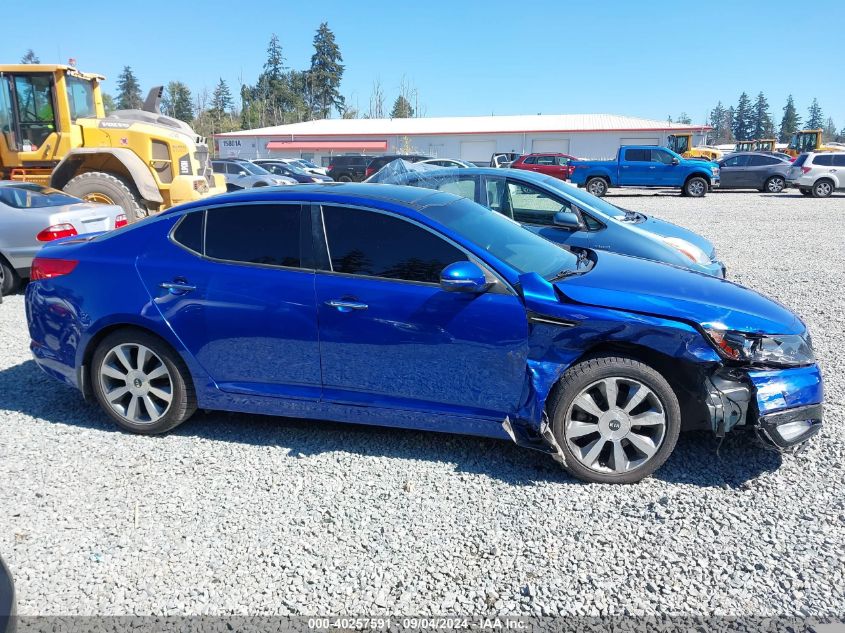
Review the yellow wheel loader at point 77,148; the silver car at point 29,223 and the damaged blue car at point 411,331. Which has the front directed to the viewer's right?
the damaged blue car

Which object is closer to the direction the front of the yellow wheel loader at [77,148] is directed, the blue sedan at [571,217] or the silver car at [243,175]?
the silver car

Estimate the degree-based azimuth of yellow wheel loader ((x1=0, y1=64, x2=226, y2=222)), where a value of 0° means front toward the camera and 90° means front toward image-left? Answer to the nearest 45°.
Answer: approximately 135°

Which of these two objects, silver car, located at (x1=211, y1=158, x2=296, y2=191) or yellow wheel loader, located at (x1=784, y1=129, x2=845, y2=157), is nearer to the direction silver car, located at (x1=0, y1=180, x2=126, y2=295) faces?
the silver car

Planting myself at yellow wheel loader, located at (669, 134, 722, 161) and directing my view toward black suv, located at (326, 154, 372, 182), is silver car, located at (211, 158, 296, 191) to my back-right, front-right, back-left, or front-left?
front-left

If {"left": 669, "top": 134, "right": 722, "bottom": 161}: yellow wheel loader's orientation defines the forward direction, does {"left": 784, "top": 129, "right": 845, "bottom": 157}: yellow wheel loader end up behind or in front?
behind

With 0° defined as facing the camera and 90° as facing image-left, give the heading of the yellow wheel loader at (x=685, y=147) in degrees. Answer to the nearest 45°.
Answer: approximately 90°

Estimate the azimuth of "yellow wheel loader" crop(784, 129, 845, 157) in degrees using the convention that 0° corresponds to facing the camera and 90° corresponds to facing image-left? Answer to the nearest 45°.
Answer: approximately 90°

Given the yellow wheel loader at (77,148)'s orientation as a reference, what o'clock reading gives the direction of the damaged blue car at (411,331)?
The damaged blue car is roughly at 7 o'clock from the yellow wheel loader.

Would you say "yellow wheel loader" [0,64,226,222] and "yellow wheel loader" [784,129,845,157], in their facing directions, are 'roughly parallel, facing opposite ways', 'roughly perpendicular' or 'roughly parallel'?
roughly parallel

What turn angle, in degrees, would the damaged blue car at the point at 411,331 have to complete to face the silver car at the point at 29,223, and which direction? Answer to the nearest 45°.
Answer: approximately 135° to its left

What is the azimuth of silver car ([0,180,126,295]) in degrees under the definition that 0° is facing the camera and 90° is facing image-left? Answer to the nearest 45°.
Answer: approximately 135°

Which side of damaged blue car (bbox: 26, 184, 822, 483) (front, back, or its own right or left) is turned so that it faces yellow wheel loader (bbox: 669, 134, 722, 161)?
left

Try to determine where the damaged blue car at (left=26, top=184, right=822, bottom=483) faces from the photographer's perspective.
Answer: facing to the right of the viewer

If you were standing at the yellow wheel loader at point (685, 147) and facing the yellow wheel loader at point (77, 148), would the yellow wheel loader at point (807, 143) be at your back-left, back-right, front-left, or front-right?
back-left
